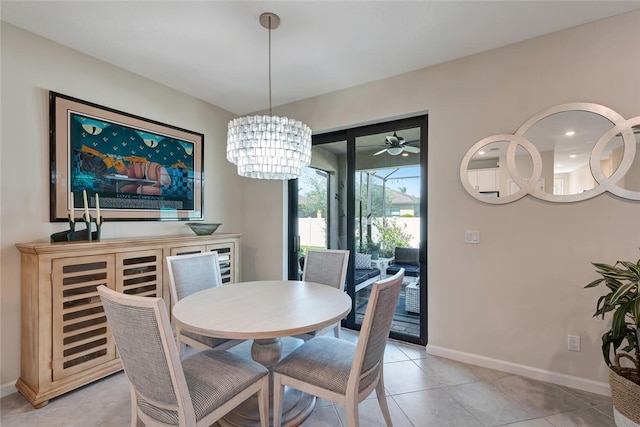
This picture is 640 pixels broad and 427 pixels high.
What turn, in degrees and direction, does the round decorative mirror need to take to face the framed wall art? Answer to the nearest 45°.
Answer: approximately 45° to its right

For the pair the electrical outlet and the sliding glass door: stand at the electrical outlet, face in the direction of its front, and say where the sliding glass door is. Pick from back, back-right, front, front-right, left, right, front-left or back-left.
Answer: right

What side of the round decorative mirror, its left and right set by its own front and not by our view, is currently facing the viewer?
front

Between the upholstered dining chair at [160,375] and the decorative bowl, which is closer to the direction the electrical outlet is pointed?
the upholstered dining chair

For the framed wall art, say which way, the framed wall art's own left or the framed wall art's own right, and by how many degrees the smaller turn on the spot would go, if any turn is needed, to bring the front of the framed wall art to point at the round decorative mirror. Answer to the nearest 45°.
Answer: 0° — it already faces it

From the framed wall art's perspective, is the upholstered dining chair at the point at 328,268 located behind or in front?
in front

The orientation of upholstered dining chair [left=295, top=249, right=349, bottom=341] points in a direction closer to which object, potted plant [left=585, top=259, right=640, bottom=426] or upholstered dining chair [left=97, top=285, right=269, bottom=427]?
the upholstered dining chair

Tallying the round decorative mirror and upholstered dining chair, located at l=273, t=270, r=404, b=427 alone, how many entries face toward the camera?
1

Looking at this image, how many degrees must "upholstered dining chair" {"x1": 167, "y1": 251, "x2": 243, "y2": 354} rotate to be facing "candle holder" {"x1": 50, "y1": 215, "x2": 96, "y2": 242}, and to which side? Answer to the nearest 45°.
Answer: approximately 135° to its right

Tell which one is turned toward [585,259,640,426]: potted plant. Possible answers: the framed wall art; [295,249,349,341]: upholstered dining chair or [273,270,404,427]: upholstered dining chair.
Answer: the framed wall art

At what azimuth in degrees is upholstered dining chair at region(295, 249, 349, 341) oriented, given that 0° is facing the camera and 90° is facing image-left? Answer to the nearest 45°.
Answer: approximately 45°

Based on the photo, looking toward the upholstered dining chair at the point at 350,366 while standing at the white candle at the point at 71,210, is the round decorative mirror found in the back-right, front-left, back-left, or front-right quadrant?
front-left

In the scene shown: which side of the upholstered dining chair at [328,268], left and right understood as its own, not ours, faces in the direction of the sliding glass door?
back

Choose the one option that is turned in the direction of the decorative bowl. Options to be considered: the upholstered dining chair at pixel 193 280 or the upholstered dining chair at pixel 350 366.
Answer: the upholstered dining chair at pixel 350 366

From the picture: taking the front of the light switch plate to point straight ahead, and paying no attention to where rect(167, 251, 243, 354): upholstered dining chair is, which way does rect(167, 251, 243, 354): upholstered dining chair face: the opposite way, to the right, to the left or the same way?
to the left

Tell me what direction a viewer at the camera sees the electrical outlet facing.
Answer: facing the viewer

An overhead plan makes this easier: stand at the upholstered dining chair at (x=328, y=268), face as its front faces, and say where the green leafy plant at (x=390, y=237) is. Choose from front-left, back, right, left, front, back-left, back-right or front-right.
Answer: back
